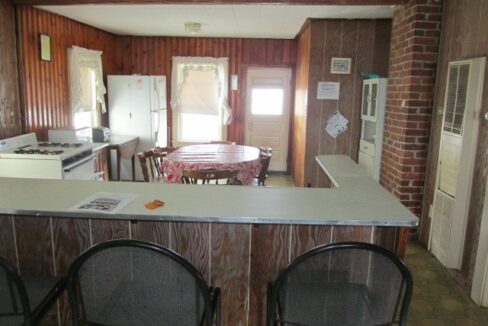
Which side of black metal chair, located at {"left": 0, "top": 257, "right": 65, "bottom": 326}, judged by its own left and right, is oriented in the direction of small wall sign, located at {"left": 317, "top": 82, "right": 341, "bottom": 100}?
front

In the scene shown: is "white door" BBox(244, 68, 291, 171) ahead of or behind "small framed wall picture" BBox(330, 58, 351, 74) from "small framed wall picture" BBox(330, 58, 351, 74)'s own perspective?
behind

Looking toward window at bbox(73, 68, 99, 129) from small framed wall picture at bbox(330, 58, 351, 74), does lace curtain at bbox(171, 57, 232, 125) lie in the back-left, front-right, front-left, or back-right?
front-right

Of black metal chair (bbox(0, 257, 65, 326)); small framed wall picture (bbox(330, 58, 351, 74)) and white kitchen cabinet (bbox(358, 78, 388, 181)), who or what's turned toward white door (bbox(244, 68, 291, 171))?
the black metal chair

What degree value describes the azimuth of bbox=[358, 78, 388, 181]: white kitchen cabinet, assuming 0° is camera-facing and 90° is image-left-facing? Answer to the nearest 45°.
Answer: approximately 45°

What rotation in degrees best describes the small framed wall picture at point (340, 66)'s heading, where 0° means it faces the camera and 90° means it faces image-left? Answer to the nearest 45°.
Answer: approximately 0°

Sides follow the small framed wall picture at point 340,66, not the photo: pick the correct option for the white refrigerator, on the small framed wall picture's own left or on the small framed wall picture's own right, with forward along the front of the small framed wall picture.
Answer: on the small framed wall picture's own right

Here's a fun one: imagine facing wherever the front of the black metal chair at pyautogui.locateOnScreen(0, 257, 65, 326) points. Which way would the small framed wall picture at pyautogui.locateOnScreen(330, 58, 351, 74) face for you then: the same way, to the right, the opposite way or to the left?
the opposite way

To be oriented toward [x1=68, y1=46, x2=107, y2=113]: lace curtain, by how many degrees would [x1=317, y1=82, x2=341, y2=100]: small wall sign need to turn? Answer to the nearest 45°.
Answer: approximately 90° to its right

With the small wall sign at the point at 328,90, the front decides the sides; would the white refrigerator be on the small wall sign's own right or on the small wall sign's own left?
on the small wall sign's own right

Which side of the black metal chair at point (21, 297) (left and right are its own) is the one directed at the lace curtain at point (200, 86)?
front

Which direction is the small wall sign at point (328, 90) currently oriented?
toward the camera
